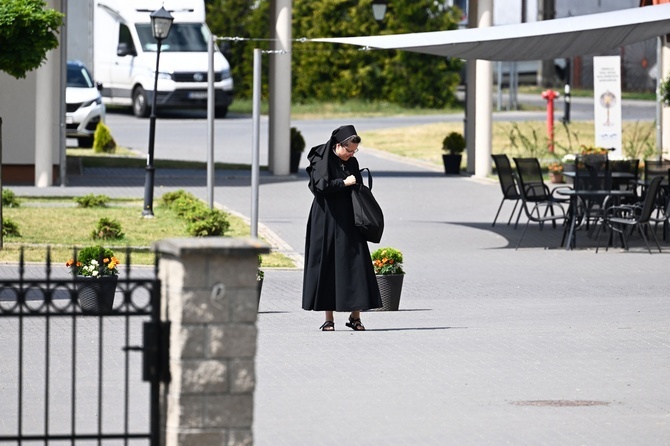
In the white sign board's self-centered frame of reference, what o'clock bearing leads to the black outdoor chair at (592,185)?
The black outdoor chair is roughly at 12 o'clock from the white sign board.

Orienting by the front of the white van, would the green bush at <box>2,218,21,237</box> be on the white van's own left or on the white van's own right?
on the white van's own right

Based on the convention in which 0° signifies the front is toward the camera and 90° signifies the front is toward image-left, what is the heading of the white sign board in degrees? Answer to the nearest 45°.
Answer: approximately 0°

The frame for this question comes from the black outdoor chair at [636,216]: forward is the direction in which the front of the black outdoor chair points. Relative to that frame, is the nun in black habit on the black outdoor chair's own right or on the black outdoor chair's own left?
on the black outdoor chair's own left

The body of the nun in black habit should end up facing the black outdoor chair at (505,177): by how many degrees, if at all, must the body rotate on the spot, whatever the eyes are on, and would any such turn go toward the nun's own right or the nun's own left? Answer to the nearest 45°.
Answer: approximately 135° to the nun's own left

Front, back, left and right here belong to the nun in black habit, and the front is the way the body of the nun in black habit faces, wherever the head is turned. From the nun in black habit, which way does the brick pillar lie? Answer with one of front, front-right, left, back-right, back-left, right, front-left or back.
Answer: front-right

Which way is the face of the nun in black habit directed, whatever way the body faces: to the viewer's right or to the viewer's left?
to the viewer's right

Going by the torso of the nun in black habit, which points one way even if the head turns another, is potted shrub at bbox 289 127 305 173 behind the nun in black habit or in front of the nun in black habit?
behind

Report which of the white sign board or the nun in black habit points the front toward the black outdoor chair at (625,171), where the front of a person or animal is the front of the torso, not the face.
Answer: the white sign board

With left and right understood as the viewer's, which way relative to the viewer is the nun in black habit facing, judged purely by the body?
facing the viewer and to the right of the viewer

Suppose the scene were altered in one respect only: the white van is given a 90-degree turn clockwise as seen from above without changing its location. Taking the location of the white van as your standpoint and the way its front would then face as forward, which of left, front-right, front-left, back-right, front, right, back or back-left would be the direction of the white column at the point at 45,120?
front-left

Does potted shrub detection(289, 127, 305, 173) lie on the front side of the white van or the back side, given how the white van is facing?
on the front side
